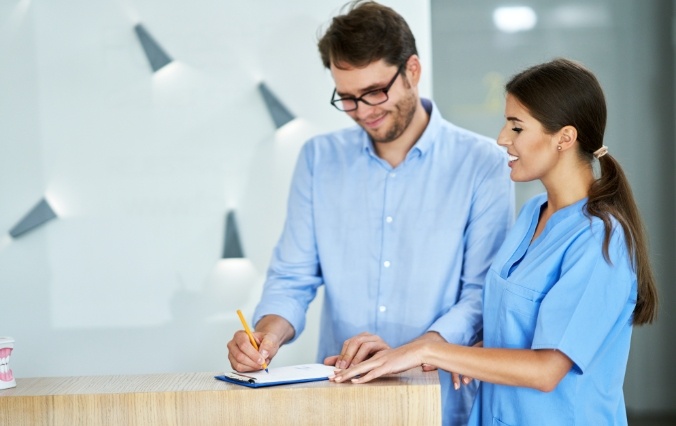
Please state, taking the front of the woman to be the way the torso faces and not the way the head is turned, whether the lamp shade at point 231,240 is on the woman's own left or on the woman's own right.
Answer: on the woman's own right

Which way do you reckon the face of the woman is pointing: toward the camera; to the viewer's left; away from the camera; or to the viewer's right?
to the viewer's left

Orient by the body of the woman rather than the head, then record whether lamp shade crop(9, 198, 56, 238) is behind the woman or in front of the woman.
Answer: in front

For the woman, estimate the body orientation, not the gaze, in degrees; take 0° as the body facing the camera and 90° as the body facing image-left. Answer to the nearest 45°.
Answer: approximately 90°

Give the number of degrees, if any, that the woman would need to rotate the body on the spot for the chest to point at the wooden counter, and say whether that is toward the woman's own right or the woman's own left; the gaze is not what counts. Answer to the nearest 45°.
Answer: approximately 45° to the woman's own left

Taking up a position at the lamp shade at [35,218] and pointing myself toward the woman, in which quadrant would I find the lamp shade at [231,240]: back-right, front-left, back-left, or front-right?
front-left

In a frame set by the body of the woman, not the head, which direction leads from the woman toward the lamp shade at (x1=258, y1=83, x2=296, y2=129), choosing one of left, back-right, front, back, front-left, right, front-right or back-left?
front-right

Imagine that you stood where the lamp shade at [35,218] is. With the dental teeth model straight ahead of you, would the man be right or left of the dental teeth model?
left

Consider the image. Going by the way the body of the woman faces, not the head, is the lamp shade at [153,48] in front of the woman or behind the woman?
in front

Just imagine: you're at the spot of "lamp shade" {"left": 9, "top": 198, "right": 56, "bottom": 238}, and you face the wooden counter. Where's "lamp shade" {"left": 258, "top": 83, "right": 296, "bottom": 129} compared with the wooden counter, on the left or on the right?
left

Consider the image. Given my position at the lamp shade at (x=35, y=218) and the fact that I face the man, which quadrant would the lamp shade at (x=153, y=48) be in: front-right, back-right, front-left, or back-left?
front-left

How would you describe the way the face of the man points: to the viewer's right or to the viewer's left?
to the viewer's left

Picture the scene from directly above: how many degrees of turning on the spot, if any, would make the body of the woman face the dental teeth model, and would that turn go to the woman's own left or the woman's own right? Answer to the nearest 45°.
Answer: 0° — they already face it
